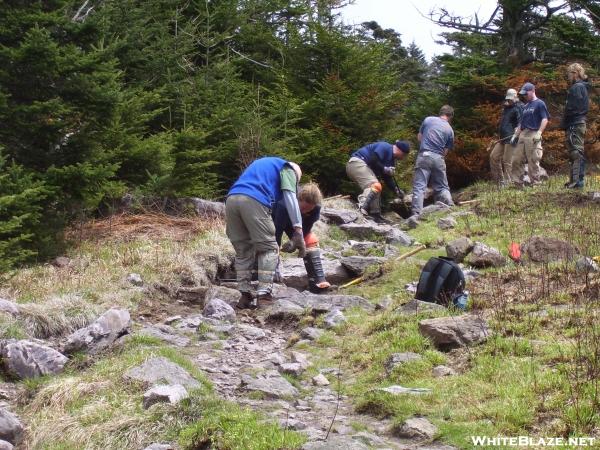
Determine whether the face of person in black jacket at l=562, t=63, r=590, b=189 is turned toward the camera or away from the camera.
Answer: toward the camera

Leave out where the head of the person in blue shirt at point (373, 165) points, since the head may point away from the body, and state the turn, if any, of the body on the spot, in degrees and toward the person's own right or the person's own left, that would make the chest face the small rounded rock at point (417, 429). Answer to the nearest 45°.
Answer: approximately 90° to the person's own right

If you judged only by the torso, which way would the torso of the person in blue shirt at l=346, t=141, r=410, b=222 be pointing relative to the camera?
to the viewer's right

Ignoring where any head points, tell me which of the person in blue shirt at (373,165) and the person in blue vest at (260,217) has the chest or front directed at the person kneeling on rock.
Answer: the person in blue vest at (260,217)

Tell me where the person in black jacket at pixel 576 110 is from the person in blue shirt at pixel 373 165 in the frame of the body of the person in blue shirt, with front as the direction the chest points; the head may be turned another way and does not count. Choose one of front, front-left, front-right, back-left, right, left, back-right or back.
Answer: front

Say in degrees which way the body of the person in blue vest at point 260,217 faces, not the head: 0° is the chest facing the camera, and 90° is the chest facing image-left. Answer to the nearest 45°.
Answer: approximately 225°

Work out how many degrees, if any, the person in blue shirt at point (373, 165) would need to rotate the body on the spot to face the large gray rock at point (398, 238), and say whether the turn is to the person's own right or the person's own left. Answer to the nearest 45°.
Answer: approximately 90° to the person's own right
